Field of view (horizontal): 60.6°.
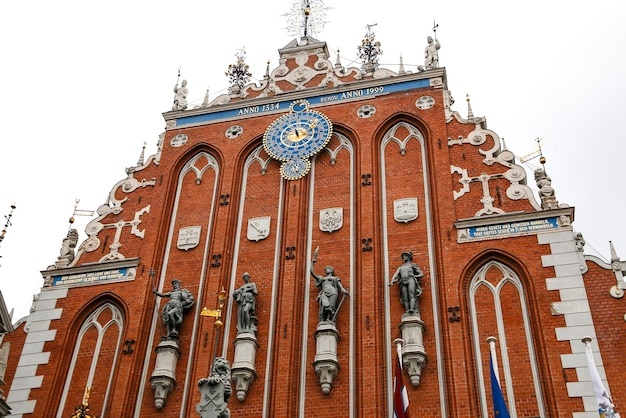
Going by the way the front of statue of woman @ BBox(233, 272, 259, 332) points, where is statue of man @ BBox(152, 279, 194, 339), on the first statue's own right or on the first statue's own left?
on the first statue's own right

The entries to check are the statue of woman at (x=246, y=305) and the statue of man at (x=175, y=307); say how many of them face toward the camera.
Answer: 2

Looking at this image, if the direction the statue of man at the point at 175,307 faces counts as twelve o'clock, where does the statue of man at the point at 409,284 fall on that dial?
the statue of man at the point at 409,284 is roughly at 10 o'clock from the statue of man at the point at 175,307.

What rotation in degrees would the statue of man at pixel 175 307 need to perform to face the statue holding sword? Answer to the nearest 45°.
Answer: approximately 45° to its left

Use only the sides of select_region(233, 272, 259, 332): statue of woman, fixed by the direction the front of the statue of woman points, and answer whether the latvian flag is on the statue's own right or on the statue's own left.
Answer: on the statue's own left

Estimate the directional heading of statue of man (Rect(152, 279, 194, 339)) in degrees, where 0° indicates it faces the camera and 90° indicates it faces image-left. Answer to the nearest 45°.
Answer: approximately 0°

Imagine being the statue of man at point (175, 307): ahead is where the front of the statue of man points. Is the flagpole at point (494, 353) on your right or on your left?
on your left

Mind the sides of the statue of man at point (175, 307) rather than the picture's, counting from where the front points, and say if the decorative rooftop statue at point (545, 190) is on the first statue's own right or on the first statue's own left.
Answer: on the first statue's own left

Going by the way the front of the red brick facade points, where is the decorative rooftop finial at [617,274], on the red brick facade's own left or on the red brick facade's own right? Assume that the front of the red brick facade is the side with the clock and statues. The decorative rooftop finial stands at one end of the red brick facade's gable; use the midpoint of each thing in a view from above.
on the red brick facade's own left

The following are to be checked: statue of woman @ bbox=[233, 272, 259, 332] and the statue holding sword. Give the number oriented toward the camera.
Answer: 2
